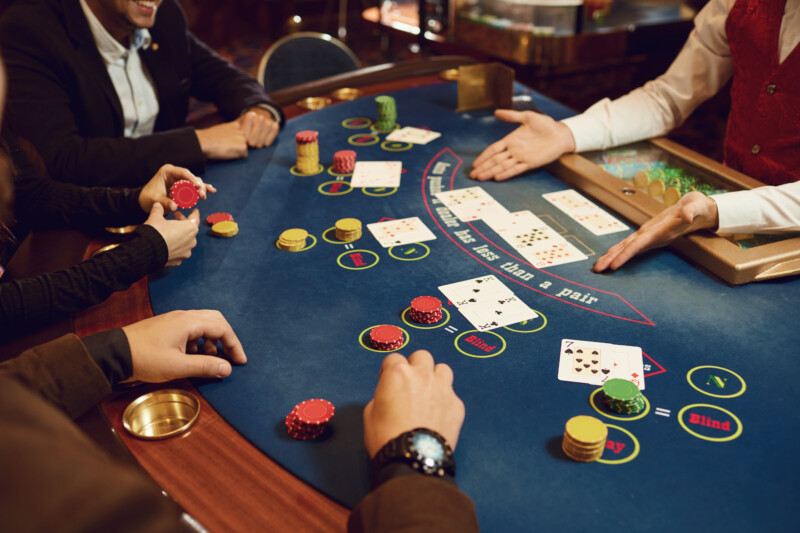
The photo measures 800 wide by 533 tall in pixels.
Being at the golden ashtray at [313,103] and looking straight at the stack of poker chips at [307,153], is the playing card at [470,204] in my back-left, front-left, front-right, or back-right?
front-left

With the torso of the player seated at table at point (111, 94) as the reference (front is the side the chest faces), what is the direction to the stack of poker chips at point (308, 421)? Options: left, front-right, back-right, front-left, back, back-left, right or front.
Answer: front-right

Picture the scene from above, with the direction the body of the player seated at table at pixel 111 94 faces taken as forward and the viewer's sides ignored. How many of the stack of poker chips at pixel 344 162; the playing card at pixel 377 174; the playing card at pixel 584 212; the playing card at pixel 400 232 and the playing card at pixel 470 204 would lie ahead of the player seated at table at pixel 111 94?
5

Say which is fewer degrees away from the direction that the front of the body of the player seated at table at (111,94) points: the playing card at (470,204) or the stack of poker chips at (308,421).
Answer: the playing card

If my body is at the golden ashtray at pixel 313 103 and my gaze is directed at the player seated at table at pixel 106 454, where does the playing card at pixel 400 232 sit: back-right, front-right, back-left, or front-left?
front-left

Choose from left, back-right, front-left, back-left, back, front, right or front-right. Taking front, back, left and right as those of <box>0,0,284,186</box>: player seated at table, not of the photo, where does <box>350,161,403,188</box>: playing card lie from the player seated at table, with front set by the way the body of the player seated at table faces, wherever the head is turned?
front

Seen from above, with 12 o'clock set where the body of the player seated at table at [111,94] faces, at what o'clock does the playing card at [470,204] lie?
The playing card is roughly at 12 o'clock from the player seated at table.

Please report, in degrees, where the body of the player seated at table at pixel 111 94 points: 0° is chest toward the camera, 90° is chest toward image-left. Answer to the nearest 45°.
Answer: approximately 315°

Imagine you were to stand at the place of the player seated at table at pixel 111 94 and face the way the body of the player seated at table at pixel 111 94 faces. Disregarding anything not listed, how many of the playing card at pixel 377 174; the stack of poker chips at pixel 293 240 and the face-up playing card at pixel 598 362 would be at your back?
0

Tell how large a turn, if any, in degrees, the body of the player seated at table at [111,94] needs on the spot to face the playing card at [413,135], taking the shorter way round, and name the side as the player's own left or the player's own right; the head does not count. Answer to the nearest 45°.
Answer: approximately 45° to the player's own left

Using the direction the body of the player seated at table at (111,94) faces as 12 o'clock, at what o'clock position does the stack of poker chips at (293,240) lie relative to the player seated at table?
The stack of poker chips is roughly at 1 o'clock from the player seated at table.

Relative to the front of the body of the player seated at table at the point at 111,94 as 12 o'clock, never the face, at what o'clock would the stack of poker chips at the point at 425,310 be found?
The stack of poker chips is roughly at 1 o'clock from the player seated at table.

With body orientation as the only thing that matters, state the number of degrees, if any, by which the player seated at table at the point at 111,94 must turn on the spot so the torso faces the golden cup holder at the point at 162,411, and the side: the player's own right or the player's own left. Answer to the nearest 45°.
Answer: approximately 45° to the player's own right

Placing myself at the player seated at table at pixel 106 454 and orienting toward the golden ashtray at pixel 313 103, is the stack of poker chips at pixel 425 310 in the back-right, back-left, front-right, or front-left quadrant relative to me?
front-right

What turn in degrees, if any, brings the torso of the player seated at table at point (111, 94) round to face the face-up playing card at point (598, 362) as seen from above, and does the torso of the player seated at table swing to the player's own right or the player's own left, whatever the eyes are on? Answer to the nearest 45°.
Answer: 0° — they already face it

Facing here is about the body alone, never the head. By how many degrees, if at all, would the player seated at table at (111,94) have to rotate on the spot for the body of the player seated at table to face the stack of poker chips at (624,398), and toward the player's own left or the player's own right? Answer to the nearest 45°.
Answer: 0° — they already face it

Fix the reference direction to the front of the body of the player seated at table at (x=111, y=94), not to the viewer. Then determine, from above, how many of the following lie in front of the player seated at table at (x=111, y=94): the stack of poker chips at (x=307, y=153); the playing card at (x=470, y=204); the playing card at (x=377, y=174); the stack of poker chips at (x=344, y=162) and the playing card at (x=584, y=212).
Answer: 5

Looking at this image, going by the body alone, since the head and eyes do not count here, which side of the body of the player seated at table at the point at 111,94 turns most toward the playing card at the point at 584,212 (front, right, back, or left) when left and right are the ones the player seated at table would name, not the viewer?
front

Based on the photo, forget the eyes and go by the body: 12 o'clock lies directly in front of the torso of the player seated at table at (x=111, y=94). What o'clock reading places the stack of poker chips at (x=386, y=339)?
The stack of poker chips is roughly at 1 o'clock from the player seated at table.

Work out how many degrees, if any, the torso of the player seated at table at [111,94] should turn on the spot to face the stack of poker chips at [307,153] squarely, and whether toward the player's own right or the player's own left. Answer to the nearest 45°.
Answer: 0° — they already face it

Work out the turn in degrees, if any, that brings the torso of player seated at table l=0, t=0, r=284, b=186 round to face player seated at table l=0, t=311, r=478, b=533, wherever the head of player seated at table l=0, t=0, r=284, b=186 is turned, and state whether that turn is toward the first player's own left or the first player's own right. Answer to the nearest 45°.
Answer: approximately 45° to the first player's own right
